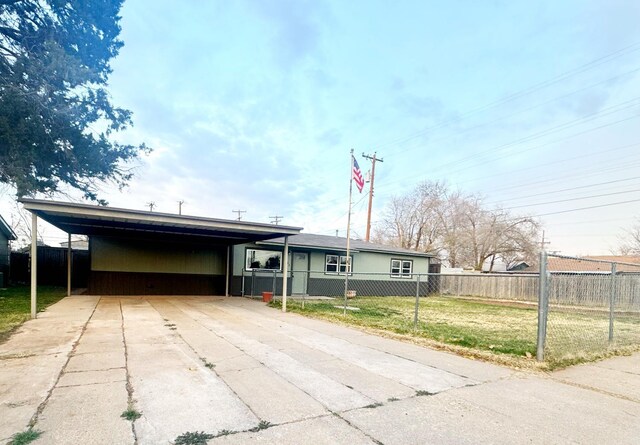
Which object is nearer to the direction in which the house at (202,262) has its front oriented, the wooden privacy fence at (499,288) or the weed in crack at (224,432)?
the weed in crack

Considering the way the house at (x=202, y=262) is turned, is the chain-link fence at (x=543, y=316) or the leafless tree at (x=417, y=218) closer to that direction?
the chain-link fence

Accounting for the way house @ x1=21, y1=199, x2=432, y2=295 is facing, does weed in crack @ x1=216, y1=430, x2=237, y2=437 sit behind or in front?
in front

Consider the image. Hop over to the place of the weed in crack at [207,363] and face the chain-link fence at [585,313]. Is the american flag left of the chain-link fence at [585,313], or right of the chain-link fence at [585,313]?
left

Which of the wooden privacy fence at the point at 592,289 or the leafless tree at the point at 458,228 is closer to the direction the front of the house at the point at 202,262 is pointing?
the wooden privacy fence

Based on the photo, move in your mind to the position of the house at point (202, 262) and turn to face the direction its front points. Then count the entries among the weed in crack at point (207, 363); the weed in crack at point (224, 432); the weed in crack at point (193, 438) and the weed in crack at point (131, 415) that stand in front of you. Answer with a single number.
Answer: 4

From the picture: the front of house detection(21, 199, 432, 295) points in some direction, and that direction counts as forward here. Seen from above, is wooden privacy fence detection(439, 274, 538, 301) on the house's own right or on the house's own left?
on the house's own left

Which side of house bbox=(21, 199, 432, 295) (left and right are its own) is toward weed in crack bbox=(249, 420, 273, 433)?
front

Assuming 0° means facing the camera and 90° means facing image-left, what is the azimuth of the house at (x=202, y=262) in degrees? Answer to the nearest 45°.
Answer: approximately 0°
